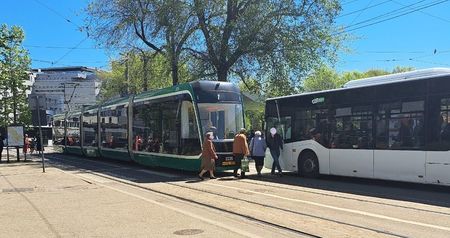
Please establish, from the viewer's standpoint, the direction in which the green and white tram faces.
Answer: facing the viewer and to the right of the viewer

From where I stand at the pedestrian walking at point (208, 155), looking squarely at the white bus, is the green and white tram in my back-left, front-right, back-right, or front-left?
back-left

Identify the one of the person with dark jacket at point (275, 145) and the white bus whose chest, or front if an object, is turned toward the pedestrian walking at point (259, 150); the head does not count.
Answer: the white bus

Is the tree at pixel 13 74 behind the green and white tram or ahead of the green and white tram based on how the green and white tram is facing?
behind

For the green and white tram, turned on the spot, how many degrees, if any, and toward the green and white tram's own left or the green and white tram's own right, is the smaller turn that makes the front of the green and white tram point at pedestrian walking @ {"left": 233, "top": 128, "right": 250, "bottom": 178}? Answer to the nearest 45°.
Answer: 0° — it already faces them

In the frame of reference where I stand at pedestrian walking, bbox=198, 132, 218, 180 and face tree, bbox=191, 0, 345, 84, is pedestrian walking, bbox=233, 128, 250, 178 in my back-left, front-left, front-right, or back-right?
front-right

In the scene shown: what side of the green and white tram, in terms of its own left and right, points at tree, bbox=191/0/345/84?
left

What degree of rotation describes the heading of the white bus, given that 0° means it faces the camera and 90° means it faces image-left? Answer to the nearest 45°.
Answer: approximately 135°

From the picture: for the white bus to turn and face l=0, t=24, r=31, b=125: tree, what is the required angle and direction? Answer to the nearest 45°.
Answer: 0° — it already faces it

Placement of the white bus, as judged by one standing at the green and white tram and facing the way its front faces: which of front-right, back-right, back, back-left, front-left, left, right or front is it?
front

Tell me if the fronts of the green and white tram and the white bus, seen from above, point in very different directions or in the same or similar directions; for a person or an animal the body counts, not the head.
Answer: very different directions

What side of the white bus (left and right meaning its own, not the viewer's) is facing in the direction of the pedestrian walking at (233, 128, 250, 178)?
front
